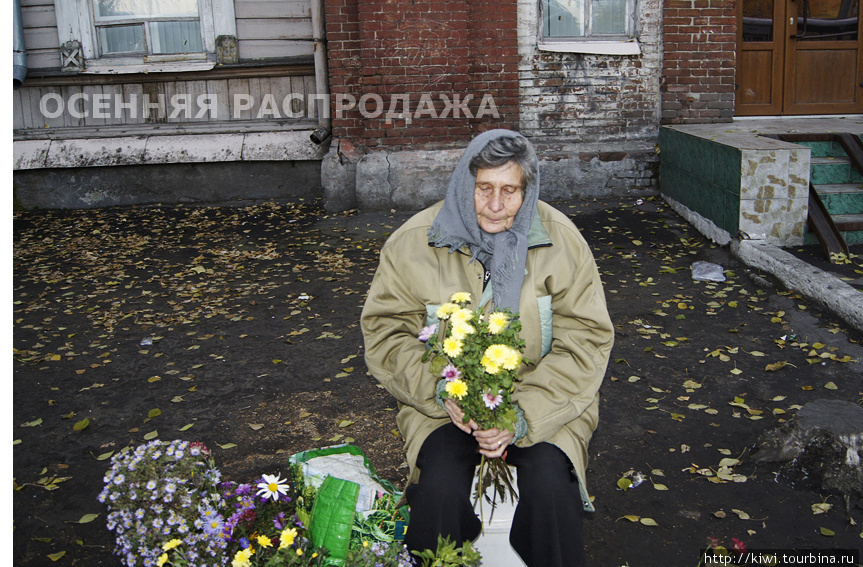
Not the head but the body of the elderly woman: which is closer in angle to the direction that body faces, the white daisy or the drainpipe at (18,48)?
the white daisy

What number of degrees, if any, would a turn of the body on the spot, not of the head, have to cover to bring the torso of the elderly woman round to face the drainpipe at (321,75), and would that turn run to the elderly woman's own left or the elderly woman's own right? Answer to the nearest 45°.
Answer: approximately 180°

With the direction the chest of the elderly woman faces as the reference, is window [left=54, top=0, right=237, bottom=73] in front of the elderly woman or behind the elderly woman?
behind

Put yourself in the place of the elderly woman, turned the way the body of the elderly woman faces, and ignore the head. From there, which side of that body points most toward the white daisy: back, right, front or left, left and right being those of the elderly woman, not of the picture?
right

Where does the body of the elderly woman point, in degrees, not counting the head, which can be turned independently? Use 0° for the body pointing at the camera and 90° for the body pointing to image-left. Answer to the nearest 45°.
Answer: approximately 0°

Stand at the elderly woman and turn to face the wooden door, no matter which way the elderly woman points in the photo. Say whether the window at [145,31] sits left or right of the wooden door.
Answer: left

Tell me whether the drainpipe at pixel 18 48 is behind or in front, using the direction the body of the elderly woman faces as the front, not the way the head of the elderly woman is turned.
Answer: behind
